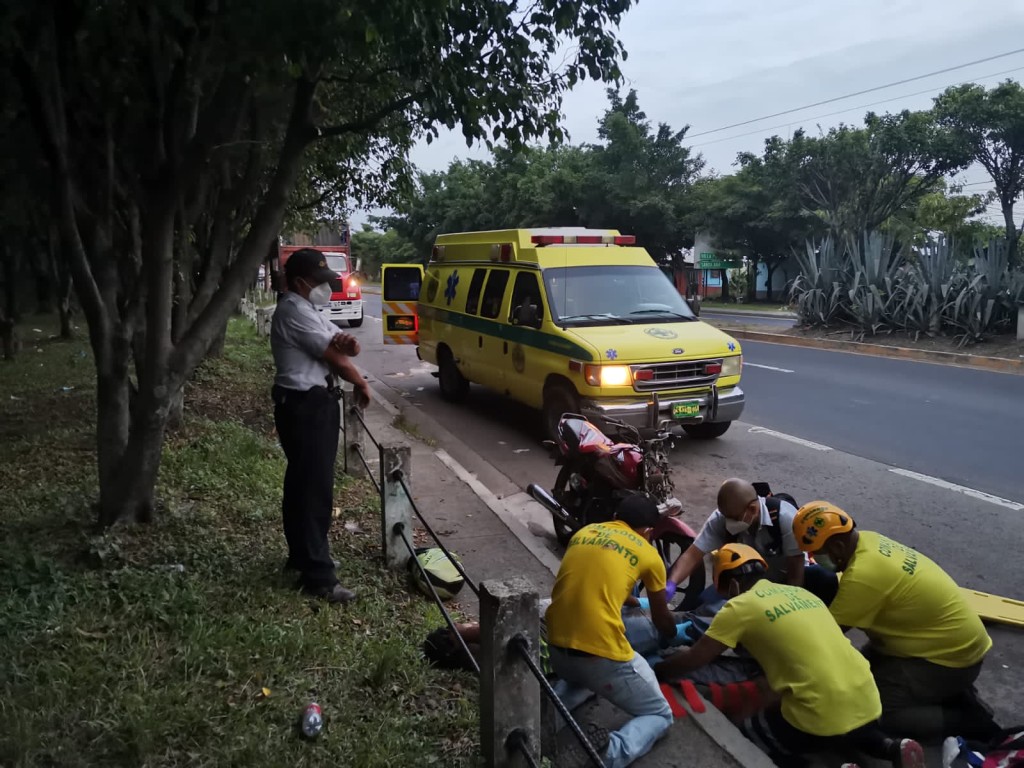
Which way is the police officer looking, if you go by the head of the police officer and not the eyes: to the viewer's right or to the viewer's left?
to the viewer's right

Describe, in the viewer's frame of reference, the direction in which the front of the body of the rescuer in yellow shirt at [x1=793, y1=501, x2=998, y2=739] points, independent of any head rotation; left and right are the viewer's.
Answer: facing away from the viewer and to the left of the viewer

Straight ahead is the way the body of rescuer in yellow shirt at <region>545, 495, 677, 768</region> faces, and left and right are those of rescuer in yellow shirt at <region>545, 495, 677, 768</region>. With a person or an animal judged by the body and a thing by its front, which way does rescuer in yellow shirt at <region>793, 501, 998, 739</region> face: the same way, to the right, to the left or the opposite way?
to the left

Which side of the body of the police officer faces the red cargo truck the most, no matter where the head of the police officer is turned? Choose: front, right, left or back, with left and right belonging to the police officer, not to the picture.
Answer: left

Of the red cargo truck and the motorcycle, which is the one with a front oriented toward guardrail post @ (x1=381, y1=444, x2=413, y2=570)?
the red cargo truck

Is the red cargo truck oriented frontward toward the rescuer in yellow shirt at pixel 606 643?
yes

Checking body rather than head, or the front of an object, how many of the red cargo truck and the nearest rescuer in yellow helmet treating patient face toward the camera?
1

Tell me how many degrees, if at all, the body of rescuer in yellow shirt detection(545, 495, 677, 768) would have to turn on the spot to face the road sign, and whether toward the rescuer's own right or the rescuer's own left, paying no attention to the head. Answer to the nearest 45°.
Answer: approximately 45° to the rescuer's own left

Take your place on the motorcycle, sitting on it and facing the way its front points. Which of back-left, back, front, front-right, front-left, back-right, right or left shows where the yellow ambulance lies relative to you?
back-left

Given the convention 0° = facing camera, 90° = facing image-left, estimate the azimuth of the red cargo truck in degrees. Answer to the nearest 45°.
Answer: approximately 0°

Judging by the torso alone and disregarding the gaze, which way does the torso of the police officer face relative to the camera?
to the viewer's right
